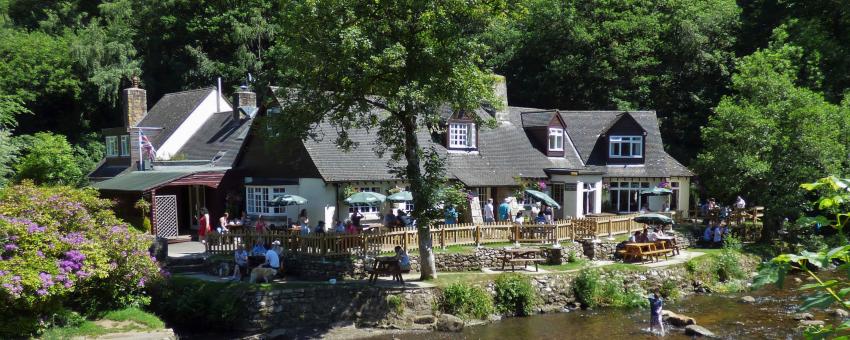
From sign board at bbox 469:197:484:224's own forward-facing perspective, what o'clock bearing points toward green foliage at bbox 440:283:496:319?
The green foliage is roughly at 12 o'clock from the sign board.

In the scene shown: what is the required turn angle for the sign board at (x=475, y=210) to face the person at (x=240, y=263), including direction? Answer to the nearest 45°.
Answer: approximately 45° to its right

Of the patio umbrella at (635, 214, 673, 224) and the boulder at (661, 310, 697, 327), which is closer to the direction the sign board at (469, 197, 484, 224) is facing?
the boulder

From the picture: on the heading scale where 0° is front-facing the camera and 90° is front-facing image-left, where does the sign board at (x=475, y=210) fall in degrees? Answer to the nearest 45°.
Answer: approximately 0°

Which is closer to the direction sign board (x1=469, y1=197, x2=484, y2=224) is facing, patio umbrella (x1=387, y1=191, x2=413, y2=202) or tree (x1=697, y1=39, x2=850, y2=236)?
the patio umbrella

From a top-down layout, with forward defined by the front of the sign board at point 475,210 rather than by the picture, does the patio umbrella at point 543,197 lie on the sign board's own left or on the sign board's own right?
on the sign board's own left

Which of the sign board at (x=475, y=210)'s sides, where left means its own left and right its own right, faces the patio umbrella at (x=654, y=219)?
left
